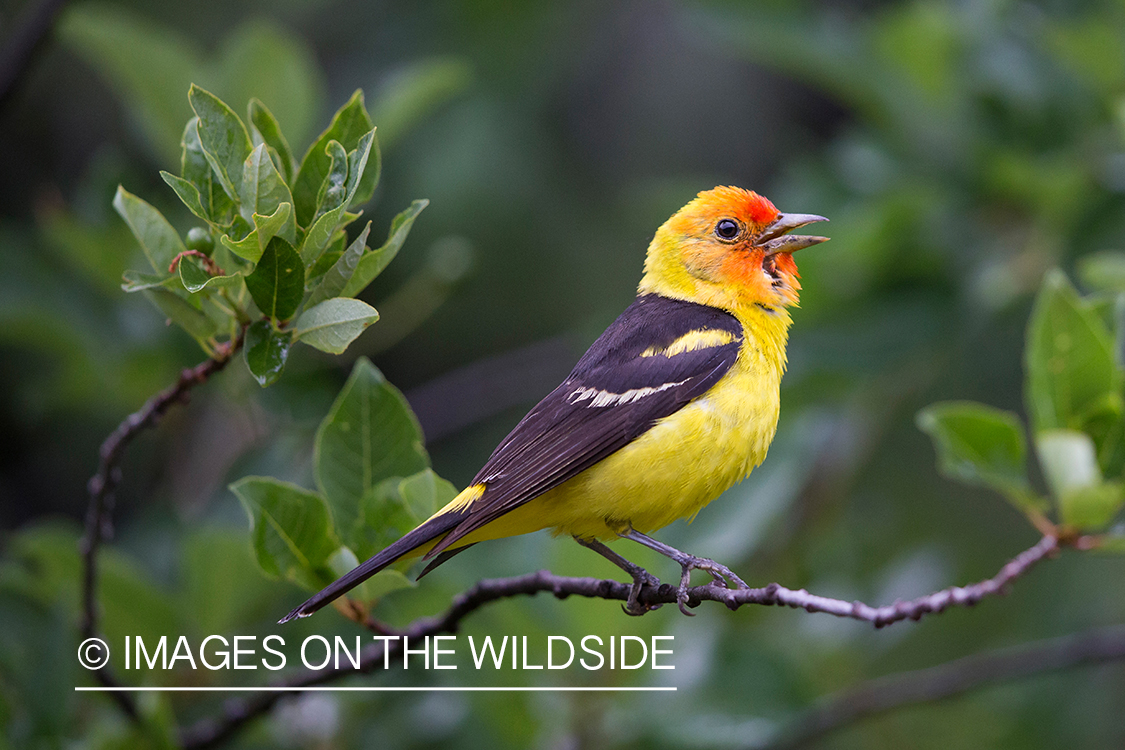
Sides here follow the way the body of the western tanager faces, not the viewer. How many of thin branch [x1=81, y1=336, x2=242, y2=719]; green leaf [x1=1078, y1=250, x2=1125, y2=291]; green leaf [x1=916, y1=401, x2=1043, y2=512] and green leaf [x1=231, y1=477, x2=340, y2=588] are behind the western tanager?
2

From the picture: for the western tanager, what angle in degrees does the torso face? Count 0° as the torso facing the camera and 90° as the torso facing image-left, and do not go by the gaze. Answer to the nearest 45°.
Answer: approximately 270°

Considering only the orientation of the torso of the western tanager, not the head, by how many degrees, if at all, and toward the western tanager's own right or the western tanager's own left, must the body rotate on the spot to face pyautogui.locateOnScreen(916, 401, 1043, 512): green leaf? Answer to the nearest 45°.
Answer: approximately 45° to the western tanager's own left

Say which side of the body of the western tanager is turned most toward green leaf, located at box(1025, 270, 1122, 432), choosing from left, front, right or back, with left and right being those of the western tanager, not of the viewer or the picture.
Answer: front

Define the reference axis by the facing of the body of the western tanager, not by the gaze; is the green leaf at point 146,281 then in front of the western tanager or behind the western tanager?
behind

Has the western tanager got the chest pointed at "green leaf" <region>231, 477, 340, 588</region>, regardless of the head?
no

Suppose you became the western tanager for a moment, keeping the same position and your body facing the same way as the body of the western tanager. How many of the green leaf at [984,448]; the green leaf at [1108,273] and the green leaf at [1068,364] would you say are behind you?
0

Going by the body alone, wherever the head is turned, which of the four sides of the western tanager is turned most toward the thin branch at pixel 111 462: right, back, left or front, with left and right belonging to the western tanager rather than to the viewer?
back
